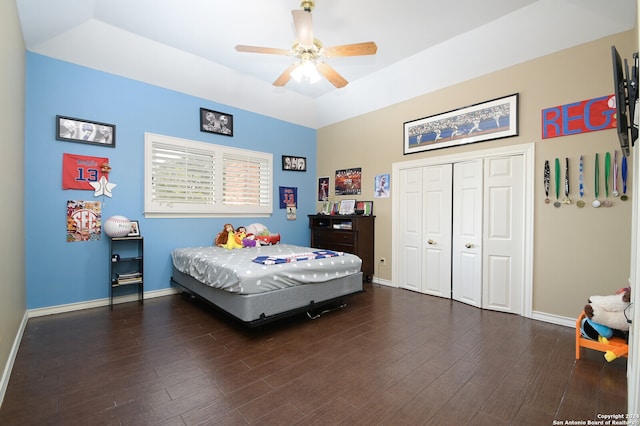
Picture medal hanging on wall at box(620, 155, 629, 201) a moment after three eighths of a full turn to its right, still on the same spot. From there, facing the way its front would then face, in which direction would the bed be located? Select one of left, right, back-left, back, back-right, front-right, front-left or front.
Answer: left

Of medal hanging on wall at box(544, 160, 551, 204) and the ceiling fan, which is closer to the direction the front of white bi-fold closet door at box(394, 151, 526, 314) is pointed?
the ceiling fan

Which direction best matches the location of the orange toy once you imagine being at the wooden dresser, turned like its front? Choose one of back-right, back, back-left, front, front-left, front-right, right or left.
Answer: left

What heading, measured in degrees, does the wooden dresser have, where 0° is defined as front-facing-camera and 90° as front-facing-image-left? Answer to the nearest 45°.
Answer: approximately 45°

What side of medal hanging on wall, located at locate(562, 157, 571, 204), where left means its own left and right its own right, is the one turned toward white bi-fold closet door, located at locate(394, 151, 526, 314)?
right

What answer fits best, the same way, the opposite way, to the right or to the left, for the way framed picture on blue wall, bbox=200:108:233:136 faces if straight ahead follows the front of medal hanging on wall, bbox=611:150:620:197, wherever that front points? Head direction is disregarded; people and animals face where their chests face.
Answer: to the left

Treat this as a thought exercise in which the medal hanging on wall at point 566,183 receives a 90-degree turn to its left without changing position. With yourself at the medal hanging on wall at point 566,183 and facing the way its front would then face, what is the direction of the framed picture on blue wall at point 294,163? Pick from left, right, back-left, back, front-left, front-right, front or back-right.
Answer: back

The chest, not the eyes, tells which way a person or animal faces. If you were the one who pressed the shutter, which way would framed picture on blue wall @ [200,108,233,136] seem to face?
facing the viewer and to the right of the viewer

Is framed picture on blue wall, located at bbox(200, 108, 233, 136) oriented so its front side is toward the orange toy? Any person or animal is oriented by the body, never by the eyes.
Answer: yes

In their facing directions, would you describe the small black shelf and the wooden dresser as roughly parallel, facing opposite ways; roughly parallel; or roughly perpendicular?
roughly perpendicular

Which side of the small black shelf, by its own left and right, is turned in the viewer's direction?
front

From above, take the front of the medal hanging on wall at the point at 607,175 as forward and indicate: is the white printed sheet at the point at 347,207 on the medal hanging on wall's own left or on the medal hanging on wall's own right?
on the medal hanging on wall's own right
